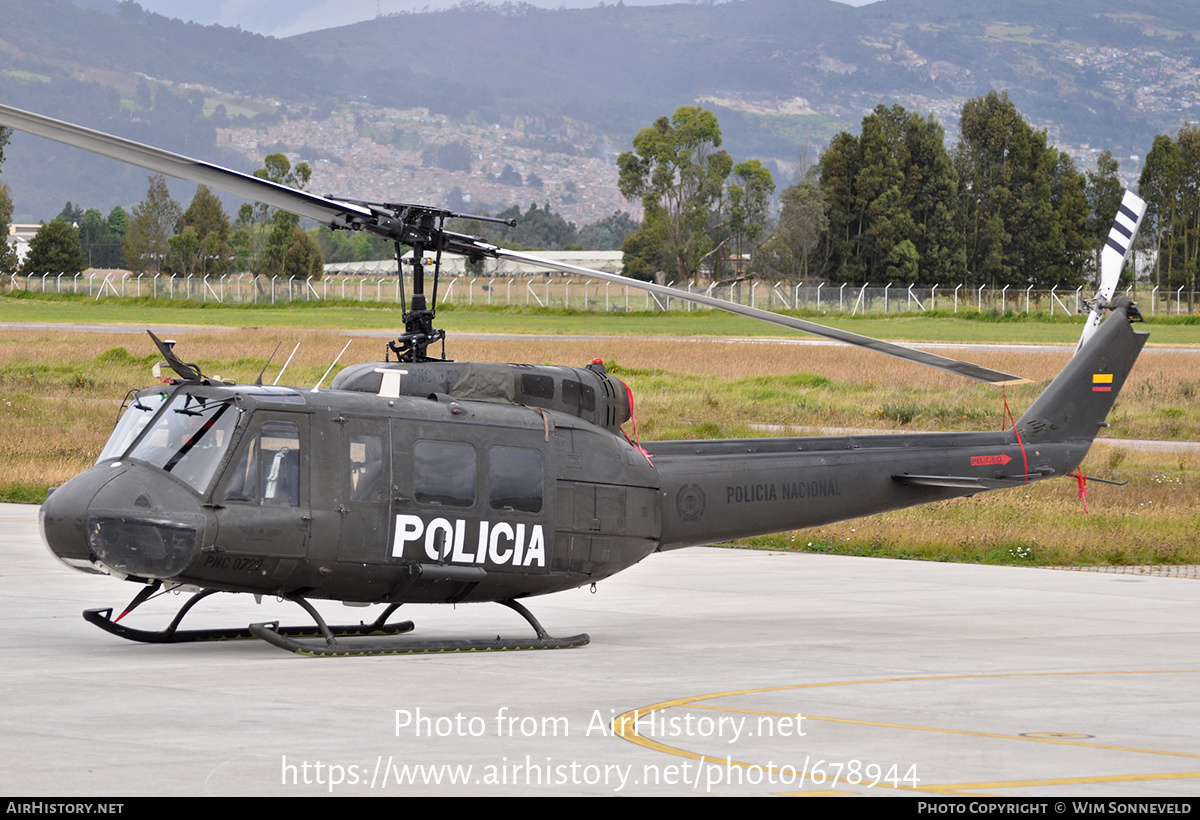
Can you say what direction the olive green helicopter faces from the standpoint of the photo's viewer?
facing the viewer and to the left of the viewer
